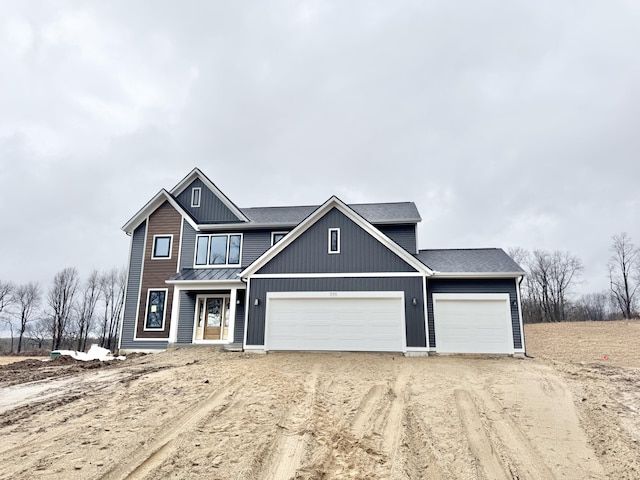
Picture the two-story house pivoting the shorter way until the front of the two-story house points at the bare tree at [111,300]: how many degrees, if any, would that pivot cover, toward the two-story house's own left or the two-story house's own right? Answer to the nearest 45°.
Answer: approximately 135° to the two-story house's own right

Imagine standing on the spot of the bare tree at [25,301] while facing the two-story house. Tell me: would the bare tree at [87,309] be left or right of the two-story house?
left

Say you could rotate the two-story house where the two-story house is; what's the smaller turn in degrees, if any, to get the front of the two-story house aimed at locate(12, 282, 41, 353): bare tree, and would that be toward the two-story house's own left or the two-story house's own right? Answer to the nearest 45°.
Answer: approximately 135° to the two-story house's own right

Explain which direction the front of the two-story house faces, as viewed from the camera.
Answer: facing the viewer

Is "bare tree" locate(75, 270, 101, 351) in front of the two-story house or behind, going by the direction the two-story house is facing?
behind

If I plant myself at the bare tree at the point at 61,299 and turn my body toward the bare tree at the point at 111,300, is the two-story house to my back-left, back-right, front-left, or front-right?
front-right

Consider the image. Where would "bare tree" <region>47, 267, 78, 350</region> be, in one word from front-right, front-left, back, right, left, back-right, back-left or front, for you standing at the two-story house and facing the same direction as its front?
back-right
